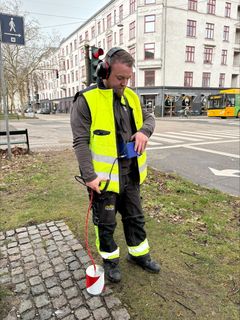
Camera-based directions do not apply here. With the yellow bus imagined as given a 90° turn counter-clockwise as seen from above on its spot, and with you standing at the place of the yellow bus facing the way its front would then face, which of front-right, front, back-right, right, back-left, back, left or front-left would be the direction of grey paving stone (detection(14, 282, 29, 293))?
front-right

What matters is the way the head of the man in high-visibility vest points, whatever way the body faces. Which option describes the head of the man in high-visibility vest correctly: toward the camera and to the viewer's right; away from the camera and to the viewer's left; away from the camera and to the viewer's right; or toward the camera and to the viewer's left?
toward the camera and to the viewer's right

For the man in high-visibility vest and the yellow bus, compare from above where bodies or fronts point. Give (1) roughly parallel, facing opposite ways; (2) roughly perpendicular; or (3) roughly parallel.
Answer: roughly perpendicular

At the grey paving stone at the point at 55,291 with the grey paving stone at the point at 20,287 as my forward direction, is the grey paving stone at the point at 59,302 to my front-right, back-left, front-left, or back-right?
back-left

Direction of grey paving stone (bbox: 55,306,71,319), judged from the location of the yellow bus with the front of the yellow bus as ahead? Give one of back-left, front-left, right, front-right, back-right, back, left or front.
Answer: front-left

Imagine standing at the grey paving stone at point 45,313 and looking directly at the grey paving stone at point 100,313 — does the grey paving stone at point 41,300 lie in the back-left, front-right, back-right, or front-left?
back-left

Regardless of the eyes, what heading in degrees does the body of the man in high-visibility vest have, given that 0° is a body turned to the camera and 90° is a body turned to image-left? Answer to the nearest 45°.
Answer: approximately 315°

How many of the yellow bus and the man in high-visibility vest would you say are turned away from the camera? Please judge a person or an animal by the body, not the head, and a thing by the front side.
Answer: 0

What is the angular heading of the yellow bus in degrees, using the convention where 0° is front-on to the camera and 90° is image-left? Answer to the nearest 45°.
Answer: approximately 45°

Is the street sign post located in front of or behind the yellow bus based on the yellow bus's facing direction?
in front

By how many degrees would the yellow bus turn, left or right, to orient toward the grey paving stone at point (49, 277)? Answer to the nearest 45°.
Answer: approximately 45° to its left

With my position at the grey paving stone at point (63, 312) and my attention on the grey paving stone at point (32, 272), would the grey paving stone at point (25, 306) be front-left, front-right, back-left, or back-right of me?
front-left
